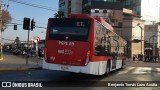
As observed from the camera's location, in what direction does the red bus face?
facing away from the viewer and to the right of the viewer

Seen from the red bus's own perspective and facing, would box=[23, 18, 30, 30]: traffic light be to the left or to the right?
on its left
